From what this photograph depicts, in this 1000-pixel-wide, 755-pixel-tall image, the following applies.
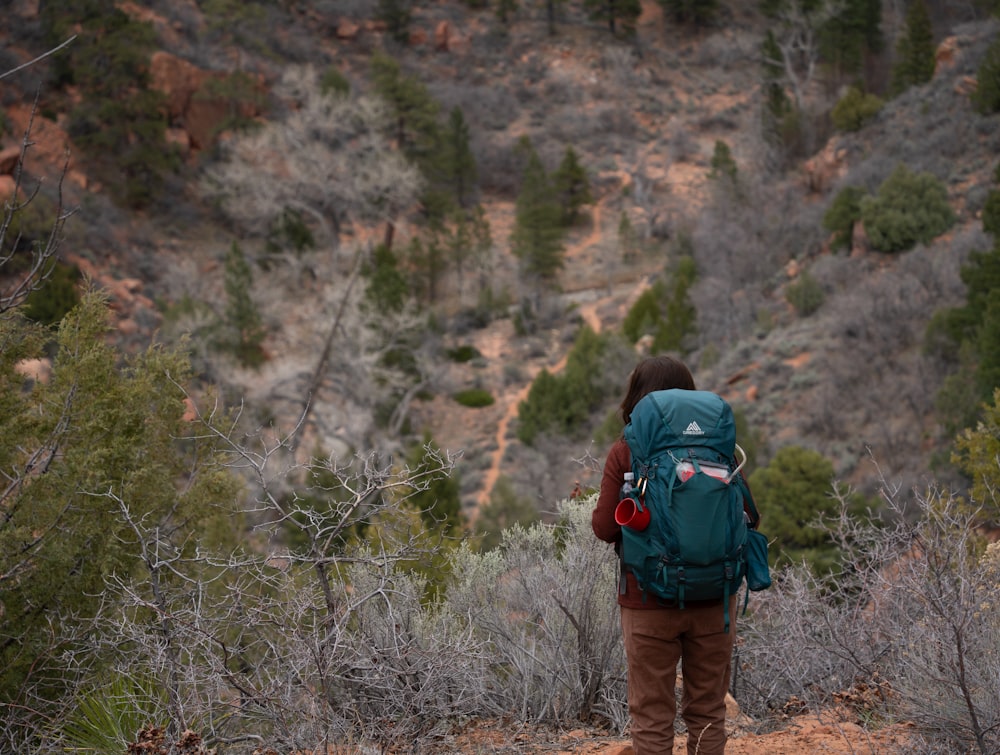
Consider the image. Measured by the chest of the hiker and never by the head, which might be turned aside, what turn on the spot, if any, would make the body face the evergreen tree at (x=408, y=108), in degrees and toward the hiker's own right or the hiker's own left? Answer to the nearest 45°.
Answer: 0° — they already face it

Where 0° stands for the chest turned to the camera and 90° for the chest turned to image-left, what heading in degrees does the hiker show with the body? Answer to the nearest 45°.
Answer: approximately 180°

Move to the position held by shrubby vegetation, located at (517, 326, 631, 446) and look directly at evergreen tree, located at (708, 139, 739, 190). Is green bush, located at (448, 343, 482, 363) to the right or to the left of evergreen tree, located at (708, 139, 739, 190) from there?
left

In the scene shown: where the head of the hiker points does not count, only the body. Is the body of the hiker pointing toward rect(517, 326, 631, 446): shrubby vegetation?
yes

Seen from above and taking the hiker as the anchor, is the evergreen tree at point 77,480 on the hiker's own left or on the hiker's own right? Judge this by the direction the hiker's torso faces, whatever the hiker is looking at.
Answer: on the hiker's own left

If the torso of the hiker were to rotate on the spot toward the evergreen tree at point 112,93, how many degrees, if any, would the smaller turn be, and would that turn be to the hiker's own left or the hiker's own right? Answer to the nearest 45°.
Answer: approximately 45° to the hiker's own left

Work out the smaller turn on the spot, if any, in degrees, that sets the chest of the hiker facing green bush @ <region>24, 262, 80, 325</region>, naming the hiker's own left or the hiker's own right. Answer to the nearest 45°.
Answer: approximately 45° to the hiker's own left

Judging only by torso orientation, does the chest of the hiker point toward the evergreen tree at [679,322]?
yes

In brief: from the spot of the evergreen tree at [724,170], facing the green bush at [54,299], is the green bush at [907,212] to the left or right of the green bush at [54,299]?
left

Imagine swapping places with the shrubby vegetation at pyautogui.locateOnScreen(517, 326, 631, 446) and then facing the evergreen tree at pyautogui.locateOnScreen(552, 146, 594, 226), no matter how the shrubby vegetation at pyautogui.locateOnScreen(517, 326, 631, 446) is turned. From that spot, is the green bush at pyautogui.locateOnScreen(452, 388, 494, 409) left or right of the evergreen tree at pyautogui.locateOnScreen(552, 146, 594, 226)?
left
